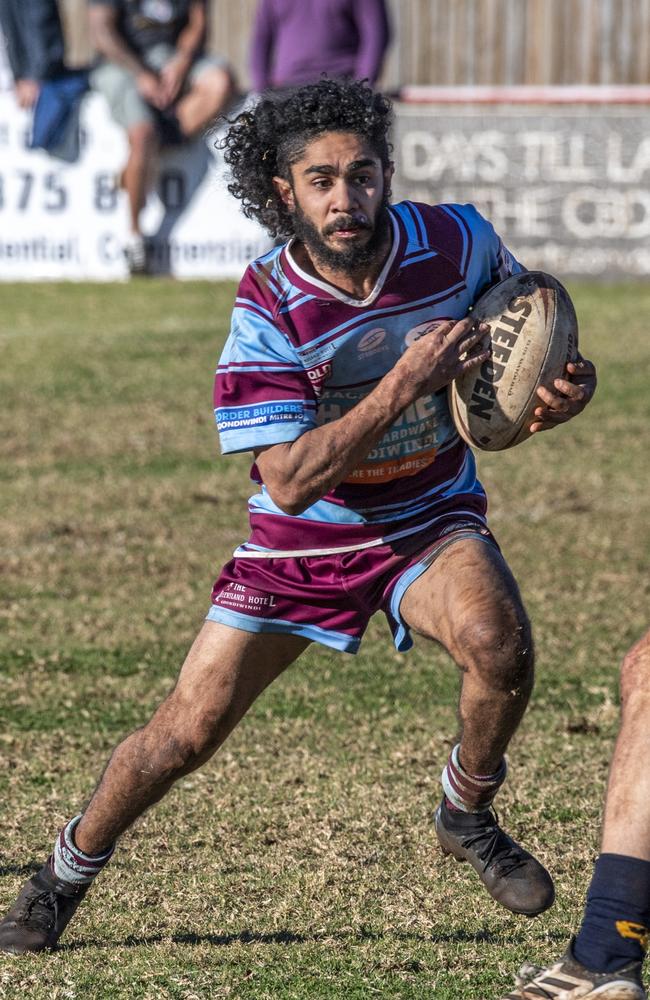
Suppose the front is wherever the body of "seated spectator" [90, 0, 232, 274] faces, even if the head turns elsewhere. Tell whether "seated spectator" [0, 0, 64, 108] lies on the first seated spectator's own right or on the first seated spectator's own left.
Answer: on the first seated spectator's own right

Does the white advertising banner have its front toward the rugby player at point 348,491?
yes

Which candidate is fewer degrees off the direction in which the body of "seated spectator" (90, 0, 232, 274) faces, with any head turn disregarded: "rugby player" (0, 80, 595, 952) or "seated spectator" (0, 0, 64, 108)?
the rugby player

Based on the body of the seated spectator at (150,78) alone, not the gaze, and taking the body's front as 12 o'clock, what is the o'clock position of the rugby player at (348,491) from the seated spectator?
The rugby player is roughly at 12 o'clock from the seated spectator.

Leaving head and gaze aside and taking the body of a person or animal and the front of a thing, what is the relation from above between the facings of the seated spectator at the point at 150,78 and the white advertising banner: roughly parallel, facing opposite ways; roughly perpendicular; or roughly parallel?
roughly parallel

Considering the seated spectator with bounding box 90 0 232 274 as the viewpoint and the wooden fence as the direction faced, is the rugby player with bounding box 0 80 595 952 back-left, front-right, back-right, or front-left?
back-right

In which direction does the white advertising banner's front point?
toward the camera
